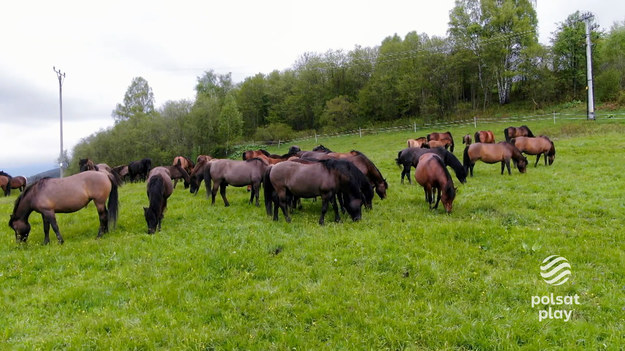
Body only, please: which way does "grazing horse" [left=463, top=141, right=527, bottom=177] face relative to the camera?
to the viewer's right

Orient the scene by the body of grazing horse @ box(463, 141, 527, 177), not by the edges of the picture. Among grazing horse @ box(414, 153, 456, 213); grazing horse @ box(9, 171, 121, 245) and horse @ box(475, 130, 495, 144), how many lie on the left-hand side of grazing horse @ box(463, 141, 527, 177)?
1

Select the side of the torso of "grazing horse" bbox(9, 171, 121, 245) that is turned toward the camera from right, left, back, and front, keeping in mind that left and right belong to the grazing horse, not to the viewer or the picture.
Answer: left

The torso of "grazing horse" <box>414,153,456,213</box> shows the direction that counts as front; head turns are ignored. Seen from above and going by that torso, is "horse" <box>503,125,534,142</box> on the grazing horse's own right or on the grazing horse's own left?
on the grazing horse's own left

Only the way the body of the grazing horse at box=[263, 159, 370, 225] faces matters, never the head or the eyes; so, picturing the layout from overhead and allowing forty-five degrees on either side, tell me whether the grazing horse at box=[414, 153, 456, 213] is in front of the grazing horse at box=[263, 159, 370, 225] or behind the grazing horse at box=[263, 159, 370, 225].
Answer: in front

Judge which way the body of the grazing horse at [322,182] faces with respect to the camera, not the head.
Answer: to the viewer's right

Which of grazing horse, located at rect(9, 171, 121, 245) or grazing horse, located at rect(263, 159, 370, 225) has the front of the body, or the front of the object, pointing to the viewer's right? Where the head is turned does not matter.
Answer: grazing horse, located at rect(263, 159, 370, 225)

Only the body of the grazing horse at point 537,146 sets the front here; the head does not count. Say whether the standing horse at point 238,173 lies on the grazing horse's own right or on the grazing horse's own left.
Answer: on the grazing horse's own right

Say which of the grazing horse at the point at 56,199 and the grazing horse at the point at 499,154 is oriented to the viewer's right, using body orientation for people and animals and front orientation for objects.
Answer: the grazing horse at the point at 499,154
